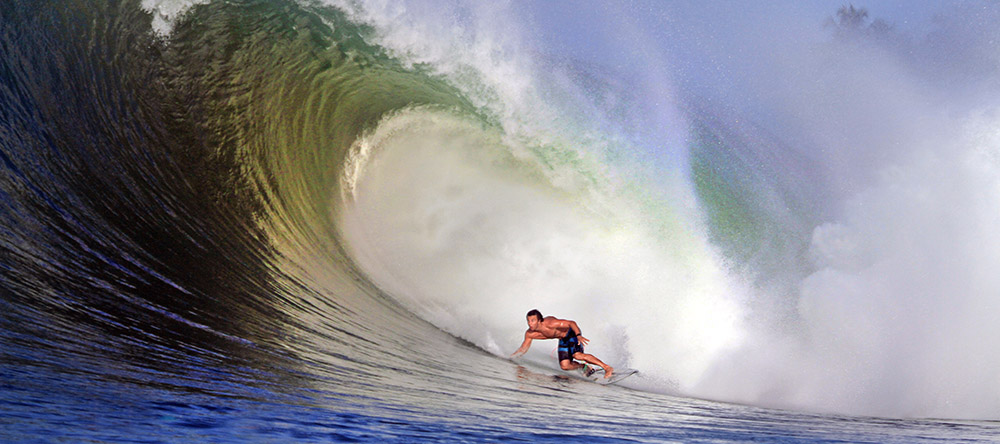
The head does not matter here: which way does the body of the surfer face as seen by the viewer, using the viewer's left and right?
facing the viewer and to the left of the viewer
